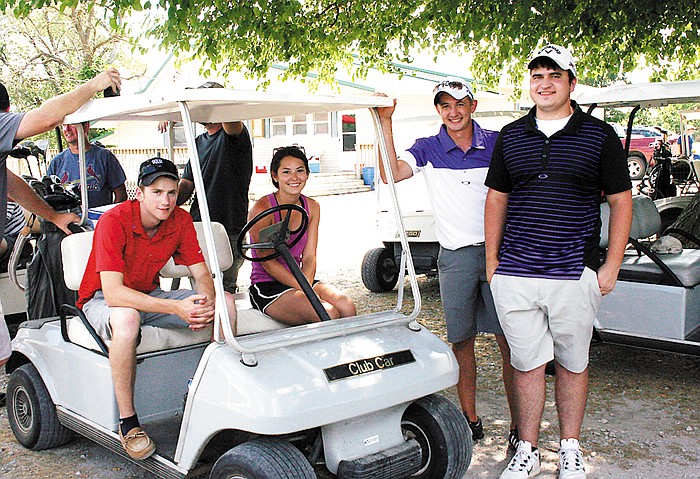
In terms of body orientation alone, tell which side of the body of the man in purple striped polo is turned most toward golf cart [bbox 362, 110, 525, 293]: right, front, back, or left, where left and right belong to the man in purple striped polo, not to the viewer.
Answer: back

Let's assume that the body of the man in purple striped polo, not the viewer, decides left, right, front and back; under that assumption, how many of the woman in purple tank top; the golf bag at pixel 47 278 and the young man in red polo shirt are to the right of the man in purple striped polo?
3

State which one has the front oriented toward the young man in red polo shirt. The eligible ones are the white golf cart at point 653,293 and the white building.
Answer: the white building

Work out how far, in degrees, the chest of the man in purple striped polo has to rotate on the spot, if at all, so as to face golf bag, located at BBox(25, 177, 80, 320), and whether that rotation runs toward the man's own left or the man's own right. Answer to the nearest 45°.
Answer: approximately 90° to the man's own right

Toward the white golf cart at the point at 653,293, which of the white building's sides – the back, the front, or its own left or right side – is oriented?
front

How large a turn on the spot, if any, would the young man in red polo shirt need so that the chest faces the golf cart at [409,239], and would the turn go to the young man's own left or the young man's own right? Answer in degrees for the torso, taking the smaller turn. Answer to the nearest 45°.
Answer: approximately 90° to the young man's own left

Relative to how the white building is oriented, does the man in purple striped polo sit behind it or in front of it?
in front

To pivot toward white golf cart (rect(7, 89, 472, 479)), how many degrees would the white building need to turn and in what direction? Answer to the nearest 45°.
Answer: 0° — it already faces it

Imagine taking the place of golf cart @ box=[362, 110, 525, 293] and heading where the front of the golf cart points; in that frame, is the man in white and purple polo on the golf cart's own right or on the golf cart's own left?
on the golf cart's own left

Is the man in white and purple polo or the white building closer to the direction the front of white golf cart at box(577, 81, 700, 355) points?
the man in white and purple polo

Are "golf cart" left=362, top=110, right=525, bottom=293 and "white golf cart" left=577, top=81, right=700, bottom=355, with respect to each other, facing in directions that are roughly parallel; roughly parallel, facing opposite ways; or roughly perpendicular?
roughly perpendicular
